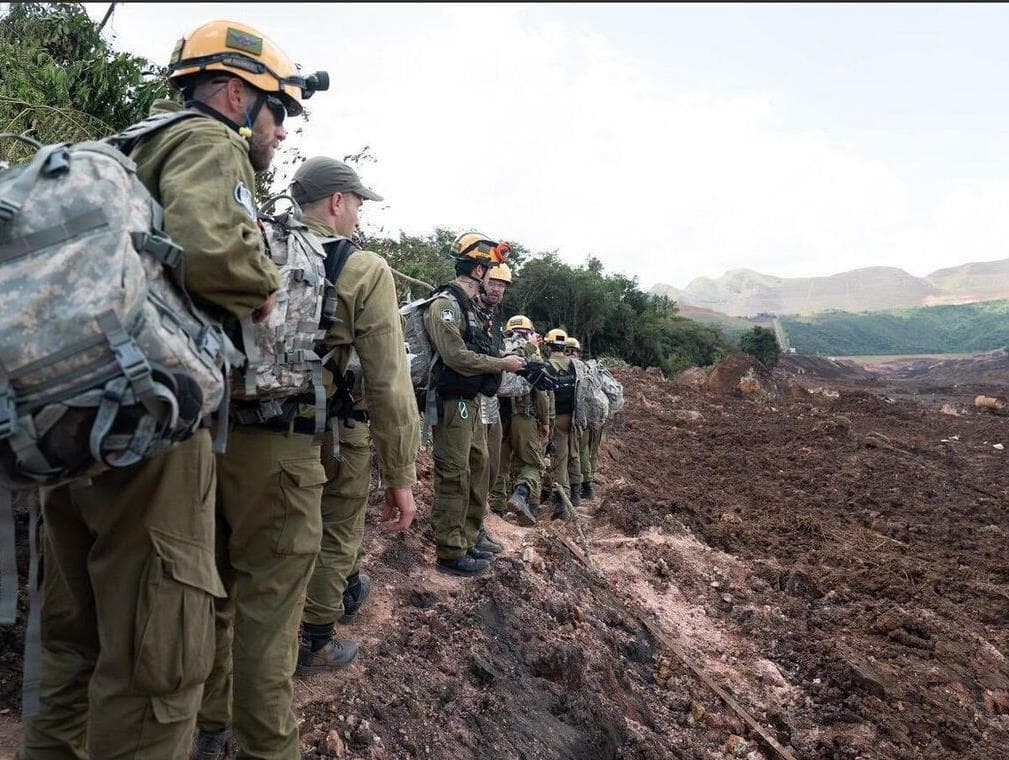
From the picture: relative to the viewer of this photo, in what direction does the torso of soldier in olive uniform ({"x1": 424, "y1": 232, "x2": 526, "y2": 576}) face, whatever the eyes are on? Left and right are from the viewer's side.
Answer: facing to the right of the viewer

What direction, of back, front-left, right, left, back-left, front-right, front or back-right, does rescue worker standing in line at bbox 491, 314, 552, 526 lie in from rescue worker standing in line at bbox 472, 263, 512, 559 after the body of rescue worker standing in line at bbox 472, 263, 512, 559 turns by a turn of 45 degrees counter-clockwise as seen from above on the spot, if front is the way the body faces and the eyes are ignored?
left

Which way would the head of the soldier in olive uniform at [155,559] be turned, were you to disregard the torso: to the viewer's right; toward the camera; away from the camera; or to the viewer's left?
to the viewer's right

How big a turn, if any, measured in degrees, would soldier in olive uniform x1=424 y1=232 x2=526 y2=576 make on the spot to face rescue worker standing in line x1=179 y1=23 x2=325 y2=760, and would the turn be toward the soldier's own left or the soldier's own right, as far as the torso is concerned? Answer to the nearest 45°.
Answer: approximately 90° to the soldier's own right

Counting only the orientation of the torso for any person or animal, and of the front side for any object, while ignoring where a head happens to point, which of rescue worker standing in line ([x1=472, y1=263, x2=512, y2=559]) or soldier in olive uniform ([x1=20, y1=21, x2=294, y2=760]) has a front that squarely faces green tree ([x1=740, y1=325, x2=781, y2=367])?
the soldier in olive uniform

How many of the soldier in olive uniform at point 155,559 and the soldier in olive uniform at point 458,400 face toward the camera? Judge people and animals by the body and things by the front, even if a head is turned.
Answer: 0

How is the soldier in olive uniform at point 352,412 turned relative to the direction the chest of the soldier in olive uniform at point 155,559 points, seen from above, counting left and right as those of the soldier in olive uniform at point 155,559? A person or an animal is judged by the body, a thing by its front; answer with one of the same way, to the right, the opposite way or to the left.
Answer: the same way

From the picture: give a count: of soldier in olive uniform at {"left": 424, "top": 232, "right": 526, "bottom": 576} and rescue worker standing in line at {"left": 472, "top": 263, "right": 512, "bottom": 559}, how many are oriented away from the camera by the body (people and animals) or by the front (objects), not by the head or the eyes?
0

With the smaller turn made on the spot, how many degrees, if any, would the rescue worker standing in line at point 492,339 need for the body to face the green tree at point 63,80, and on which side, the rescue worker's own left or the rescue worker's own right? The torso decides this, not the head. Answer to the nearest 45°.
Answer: approximately 135° to the rescue worker's own right

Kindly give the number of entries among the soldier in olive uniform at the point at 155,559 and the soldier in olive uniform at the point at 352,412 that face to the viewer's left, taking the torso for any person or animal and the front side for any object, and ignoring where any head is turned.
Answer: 0

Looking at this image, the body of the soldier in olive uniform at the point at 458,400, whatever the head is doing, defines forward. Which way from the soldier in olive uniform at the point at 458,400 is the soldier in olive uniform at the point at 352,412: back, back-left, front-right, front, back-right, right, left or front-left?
right

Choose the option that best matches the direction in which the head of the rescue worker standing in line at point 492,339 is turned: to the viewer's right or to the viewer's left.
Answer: to the viewer's left

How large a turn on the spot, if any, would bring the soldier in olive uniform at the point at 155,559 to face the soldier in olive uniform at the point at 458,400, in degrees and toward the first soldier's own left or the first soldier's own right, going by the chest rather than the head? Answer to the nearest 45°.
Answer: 0° — they already face them

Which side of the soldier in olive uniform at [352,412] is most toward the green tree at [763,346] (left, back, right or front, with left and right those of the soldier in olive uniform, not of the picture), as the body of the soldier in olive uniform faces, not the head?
front

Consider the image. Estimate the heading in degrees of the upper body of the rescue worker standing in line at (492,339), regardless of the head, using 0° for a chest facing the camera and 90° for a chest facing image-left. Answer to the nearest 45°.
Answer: approximately 315°

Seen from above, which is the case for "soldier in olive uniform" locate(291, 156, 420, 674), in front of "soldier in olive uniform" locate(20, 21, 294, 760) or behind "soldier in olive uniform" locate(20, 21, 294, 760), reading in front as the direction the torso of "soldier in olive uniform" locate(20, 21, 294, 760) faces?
in front

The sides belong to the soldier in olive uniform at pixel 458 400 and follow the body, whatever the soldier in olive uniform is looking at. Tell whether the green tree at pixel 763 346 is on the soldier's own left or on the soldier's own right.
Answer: on the soldier's own left

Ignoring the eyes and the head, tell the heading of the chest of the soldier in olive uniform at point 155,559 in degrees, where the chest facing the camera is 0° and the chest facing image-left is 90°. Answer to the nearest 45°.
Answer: approximately 225°
